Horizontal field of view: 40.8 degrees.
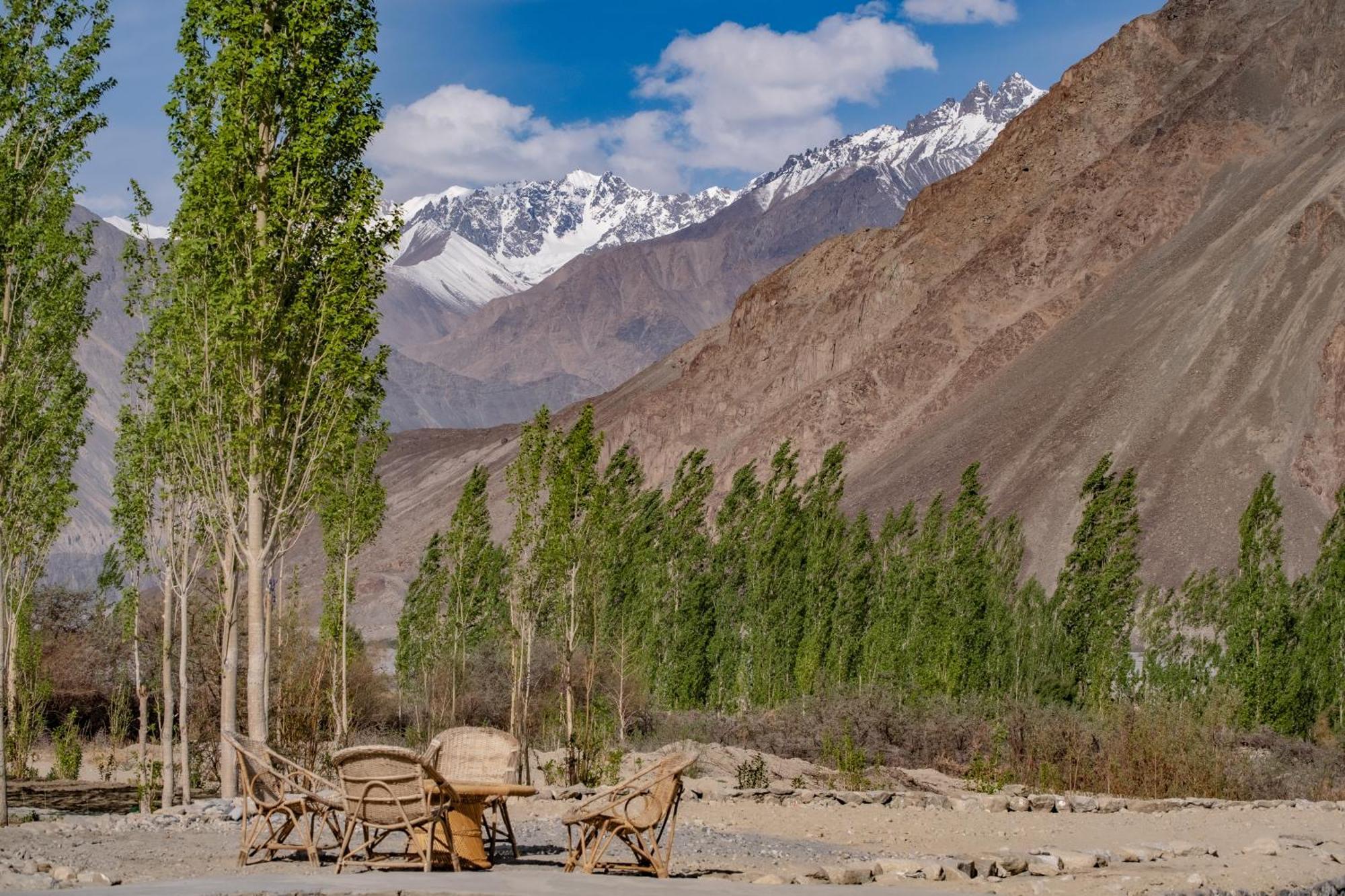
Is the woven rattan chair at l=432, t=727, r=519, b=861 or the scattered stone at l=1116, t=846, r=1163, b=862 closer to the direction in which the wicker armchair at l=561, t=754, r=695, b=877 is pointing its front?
the woven rattan chair

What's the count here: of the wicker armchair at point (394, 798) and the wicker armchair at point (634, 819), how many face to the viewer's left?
1

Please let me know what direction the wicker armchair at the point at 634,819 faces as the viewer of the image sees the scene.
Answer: facing to the left of the viewer

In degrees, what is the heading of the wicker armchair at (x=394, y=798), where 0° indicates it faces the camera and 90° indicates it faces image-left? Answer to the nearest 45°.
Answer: approximately 225°

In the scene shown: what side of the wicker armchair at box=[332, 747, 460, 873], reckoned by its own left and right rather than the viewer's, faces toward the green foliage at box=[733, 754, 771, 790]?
front

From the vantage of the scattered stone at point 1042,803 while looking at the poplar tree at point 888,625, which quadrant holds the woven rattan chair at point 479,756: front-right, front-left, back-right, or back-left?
back-left

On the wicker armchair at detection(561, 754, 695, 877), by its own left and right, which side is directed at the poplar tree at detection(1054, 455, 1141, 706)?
right

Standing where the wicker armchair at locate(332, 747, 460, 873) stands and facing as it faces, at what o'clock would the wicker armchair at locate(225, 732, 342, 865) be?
the wicker armchair at locate(225, 732, 342, 865) is roughly at 9 o'clock from the wicker armchair at locate(332, 747, 460, 873).

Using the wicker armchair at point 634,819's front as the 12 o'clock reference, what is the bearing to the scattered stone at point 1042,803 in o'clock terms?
The scattered stone is roughly at 4 o'clock from the wicker armchair.

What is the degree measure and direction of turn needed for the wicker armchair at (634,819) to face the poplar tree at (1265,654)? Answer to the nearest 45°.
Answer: approximately 135° to its right

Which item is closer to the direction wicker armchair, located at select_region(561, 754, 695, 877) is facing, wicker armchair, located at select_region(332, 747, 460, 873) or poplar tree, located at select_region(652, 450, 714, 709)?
the wicker armchair

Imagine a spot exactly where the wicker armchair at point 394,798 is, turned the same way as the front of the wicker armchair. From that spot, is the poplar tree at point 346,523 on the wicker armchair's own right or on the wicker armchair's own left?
on the wicker armchair's own left

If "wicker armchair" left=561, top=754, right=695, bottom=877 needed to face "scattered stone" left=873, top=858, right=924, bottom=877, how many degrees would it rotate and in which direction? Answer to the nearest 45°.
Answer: approximately 180°

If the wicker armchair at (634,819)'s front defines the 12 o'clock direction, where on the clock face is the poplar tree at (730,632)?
The poplar tree is roughly at 3 o'clock from the wicker armchair.

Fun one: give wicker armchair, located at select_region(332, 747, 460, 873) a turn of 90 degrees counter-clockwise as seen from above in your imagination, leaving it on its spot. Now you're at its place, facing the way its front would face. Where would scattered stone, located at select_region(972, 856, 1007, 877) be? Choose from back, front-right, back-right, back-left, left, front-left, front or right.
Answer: back-right

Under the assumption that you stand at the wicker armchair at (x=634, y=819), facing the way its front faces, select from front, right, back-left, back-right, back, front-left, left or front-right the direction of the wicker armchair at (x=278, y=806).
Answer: front
